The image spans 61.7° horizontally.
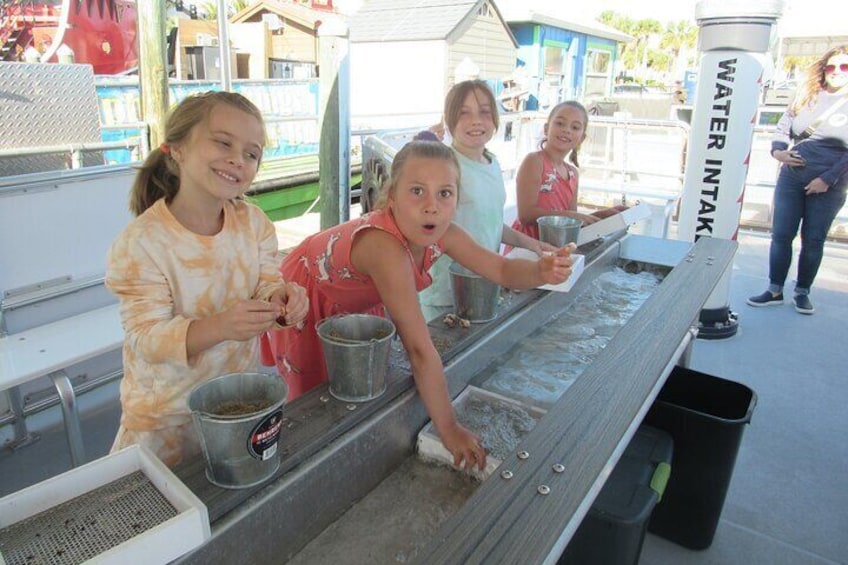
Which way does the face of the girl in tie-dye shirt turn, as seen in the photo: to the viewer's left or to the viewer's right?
to the viewer's right

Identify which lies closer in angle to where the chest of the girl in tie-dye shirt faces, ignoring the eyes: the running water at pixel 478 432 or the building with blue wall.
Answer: the running water

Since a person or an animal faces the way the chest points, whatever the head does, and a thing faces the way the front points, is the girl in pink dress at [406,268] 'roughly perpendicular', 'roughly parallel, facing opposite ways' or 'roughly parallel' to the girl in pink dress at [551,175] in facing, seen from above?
roughly parallel

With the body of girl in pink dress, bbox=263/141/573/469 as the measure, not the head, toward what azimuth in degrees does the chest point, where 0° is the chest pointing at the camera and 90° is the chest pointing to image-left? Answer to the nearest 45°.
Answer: approximately 315°

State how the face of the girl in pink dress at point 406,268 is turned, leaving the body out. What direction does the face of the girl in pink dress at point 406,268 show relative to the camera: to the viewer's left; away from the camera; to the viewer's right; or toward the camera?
toward the camera

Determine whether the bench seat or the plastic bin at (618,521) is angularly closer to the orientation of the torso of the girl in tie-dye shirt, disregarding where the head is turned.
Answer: the plastic bin

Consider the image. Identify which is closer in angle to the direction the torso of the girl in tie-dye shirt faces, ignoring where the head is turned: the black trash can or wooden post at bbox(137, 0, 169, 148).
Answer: the black trash can

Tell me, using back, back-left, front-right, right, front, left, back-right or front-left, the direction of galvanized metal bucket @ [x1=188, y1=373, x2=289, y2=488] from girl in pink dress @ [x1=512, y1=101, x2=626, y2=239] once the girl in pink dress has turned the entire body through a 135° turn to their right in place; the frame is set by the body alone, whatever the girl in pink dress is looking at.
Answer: left

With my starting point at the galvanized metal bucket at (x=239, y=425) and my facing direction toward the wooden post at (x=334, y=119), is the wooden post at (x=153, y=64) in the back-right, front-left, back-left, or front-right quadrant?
front-left

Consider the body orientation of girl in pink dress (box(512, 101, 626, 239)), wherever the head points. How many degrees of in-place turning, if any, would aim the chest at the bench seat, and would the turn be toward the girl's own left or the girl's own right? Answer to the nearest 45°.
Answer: approximately 90° to the girl's own right

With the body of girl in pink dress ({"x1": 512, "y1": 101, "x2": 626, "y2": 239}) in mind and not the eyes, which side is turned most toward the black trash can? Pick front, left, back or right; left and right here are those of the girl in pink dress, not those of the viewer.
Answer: front

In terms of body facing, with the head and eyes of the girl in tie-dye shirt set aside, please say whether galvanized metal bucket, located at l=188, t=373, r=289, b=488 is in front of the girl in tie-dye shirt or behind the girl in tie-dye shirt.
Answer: in front

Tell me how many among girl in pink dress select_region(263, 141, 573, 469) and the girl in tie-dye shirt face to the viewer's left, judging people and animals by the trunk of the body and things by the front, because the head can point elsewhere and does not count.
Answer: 0

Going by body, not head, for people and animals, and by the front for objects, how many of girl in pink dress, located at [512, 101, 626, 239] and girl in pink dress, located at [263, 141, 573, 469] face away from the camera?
0

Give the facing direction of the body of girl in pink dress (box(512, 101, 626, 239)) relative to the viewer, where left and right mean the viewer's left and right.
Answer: facing the viewer and to the right of the viewer
